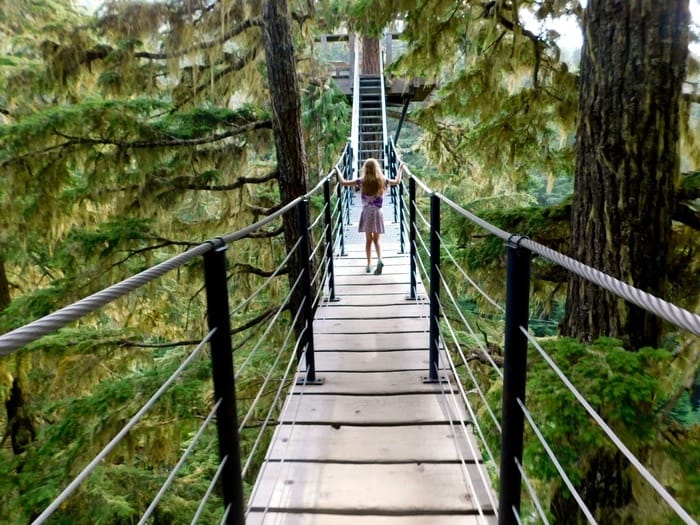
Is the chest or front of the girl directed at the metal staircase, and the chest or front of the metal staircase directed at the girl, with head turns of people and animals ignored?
yes

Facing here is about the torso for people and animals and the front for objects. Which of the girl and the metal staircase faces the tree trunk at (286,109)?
the metal staircase

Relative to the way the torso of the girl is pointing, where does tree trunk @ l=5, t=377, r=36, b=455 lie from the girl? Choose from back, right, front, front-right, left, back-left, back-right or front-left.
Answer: left

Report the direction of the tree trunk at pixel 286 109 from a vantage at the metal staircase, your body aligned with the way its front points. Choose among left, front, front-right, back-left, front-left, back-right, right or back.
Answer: front

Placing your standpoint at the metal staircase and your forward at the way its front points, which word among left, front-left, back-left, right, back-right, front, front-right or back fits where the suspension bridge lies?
front

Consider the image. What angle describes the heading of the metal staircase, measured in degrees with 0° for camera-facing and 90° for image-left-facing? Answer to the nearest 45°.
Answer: approximately 0°

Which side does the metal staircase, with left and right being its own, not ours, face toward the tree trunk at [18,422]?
front

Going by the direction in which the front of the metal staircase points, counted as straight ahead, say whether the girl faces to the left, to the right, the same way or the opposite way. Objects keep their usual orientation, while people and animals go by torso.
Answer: the opposite way

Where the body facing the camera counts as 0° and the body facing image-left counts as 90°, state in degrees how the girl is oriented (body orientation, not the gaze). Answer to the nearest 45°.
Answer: approximately 180°

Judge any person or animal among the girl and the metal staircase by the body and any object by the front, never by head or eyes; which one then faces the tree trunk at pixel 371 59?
the girl

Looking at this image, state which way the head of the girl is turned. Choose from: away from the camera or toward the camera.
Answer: away from the camera

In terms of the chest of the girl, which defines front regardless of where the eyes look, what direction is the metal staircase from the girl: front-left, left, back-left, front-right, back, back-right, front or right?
front
